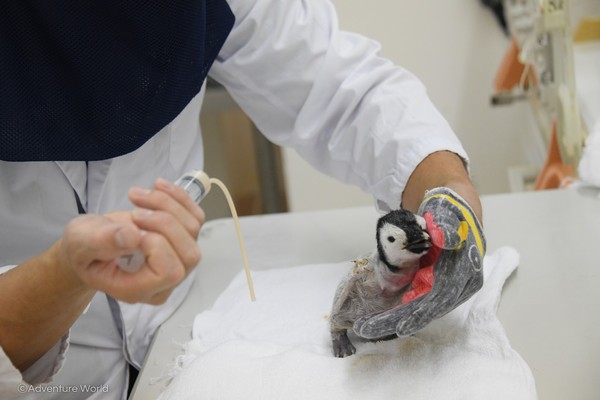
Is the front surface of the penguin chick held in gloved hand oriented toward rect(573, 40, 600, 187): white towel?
no
